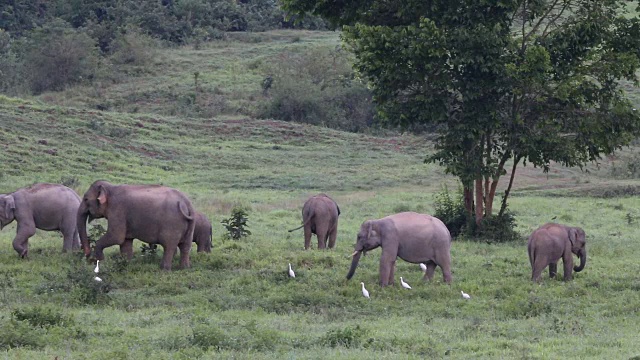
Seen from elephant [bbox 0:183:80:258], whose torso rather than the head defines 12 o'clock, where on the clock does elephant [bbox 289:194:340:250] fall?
elephant [bbox 289:194:340:250] is roughly at 6 o'clock from elephant [bbox 0:183:80:258].

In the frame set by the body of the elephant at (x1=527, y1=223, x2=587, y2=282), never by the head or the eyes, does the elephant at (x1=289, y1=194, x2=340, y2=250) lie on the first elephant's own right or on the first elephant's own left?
on the first elephant's own left

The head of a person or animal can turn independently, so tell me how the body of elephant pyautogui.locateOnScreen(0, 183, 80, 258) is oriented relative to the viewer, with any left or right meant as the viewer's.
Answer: facing to the left of the viewer

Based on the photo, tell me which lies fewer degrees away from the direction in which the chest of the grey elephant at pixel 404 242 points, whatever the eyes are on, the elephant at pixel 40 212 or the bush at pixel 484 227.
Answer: the elephant

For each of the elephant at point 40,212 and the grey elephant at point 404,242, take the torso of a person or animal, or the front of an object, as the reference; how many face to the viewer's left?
2

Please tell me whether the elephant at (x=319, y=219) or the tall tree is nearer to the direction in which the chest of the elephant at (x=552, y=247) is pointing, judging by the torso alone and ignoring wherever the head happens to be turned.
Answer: the tall tree

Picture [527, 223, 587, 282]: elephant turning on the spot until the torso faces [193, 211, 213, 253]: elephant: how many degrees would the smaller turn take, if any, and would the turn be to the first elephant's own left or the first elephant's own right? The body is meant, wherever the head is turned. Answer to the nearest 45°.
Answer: approximately 135° to the first elephant's own left

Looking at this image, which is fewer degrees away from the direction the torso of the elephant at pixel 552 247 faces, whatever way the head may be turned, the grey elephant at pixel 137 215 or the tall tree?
the tall tree

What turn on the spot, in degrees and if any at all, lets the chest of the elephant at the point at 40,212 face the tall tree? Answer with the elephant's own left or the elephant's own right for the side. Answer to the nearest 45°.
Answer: approximately 180°

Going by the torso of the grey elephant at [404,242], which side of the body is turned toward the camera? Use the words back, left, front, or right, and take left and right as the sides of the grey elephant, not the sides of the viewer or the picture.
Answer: left

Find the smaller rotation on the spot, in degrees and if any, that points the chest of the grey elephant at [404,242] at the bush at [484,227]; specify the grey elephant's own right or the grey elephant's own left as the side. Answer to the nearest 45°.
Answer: approximately 90° to the grey elephant's own right

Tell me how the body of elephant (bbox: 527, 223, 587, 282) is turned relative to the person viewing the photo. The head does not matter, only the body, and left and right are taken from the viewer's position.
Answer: facing away from the viewer and to the right of the viewer

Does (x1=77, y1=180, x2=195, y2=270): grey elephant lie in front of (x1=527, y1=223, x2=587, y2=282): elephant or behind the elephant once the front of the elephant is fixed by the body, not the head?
behind
